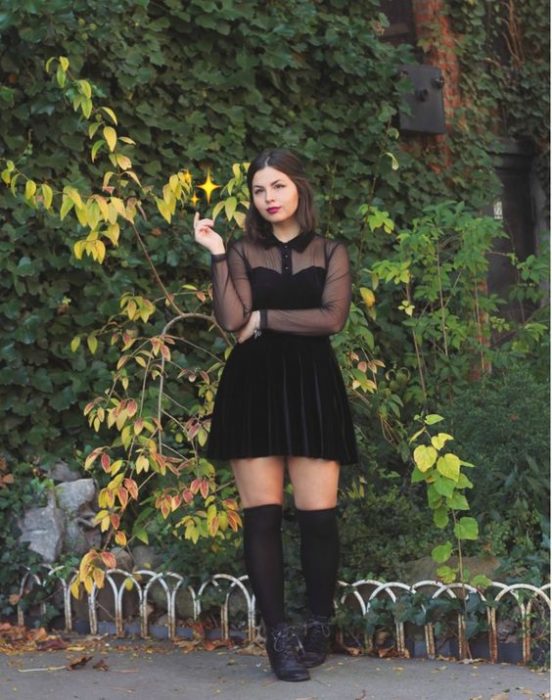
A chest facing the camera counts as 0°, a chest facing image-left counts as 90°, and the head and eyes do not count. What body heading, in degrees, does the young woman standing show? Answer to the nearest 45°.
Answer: approximately 0°
